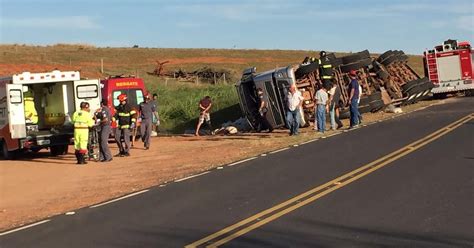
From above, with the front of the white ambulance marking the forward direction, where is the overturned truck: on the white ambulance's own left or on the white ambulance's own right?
on the white ambulance's own right

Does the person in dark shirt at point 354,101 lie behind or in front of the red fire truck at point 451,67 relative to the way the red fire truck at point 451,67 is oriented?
behind

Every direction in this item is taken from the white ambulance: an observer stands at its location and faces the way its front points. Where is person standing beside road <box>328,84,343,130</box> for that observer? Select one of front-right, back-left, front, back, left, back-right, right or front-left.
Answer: back-right

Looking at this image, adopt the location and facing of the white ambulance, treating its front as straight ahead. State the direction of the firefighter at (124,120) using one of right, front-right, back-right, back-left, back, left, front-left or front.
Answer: back

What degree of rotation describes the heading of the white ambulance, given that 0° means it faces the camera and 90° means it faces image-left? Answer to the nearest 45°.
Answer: approximately 135°
